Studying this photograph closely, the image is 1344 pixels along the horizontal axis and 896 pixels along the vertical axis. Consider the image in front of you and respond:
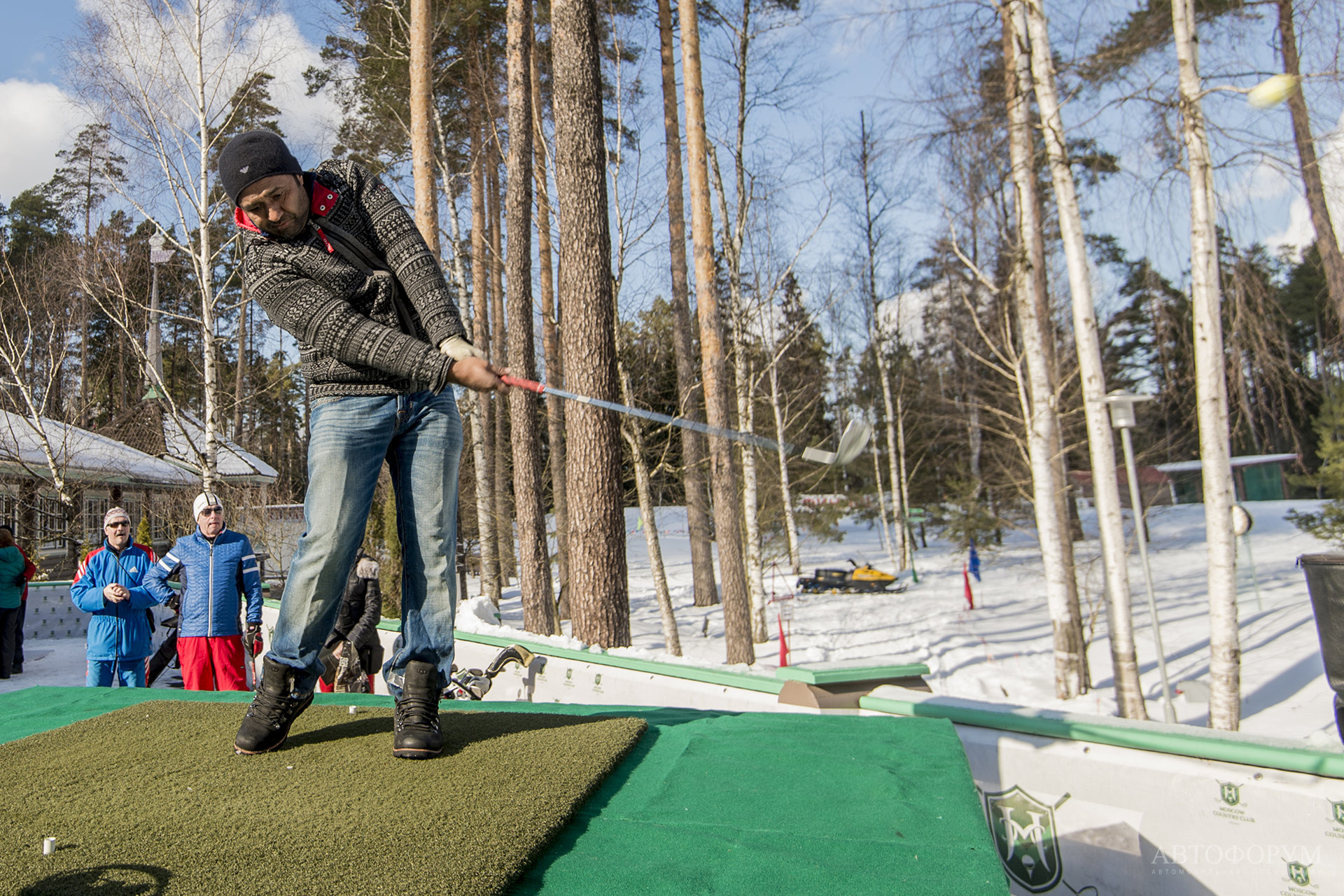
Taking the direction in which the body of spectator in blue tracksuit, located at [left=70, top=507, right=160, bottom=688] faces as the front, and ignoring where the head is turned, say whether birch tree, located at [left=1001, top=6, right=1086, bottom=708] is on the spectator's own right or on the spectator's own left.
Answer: on the spectator's own left

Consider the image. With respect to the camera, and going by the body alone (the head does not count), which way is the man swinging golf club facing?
toward the camera

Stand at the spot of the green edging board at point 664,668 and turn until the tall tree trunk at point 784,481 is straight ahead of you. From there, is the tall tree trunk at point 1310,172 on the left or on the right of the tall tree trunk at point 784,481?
right

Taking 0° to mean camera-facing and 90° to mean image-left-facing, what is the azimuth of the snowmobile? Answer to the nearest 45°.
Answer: approximately 270°

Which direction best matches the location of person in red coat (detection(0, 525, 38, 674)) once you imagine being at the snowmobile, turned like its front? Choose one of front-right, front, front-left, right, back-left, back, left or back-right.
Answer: back-right

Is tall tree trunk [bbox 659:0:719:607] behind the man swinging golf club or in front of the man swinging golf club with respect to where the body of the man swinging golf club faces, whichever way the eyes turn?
behind

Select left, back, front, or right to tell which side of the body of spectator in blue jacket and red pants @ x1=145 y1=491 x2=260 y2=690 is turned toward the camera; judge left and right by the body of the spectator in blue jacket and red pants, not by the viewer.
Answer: front

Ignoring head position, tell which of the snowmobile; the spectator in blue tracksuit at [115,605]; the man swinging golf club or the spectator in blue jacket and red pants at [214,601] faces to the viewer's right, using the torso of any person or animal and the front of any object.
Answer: the snowmobile

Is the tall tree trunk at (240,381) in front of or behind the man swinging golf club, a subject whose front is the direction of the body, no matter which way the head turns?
behind

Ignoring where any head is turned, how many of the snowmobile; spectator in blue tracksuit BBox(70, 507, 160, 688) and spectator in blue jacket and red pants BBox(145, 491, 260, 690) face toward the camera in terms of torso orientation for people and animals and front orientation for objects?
2

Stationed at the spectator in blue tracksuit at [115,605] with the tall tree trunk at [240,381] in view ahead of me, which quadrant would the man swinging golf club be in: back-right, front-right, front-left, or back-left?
back-right

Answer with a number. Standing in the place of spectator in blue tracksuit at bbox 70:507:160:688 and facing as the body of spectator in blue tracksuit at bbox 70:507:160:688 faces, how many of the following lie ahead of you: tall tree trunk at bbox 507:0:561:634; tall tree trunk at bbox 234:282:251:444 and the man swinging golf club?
1

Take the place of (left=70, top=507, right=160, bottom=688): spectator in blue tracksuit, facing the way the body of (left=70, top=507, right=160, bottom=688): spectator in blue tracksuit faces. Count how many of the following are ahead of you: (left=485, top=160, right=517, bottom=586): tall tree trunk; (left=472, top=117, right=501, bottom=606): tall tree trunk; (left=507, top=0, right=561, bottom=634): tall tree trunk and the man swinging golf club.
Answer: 1

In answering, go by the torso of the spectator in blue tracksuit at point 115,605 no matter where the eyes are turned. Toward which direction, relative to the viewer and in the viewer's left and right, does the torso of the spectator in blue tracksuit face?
facing the viewer

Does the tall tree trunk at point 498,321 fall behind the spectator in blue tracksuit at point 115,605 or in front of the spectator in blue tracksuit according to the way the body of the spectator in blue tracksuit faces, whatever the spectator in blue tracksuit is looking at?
behind

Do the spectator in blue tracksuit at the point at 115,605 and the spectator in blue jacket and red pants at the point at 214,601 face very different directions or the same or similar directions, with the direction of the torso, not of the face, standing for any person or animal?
same or similar directions

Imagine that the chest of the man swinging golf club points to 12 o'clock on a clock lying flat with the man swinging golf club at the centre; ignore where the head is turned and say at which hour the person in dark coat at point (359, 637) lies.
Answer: The person in dark coat is roughly at 6 o'clock from the man swinging golf club.

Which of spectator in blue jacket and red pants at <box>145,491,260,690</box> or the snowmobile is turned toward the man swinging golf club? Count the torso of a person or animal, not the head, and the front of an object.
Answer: the spectator in blue jacket and red pants

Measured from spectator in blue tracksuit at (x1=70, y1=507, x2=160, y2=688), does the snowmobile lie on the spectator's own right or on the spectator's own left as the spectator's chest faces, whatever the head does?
on the spectator's own left
